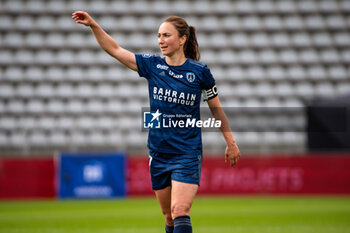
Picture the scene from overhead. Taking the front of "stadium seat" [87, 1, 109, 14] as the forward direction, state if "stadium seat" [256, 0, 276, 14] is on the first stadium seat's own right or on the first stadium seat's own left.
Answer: on the first stadium seat's own left

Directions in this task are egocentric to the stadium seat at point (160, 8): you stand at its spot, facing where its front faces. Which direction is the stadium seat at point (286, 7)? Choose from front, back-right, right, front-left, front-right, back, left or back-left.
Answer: left

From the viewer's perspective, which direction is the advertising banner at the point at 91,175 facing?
toward the camera

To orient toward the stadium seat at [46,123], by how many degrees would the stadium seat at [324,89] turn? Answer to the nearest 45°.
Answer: approximately 45° to its right

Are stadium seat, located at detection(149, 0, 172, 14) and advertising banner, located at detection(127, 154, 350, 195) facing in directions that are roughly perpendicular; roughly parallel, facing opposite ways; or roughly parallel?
roughly parallel

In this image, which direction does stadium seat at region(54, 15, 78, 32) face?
toward the camera

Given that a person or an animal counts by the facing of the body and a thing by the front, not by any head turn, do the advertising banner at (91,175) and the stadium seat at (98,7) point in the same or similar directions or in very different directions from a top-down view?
same or similar directions

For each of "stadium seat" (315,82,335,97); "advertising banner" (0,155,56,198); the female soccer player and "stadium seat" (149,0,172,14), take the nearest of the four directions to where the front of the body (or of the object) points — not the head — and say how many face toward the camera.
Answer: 4

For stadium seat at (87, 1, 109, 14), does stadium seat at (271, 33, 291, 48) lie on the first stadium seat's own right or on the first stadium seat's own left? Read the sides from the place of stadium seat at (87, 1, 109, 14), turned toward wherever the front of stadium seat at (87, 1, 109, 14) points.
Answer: on the first stadium seat's own left

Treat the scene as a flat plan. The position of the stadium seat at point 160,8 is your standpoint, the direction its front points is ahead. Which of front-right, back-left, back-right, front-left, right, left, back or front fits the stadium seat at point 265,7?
left

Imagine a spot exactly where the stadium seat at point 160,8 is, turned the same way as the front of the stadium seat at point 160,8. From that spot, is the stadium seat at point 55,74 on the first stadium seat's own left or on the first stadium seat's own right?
on the first stadium seat's own right

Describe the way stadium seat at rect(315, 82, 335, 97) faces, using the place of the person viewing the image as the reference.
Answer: facing the viewer

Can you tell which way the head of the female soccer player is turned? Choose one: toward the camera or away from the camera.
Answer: toward the camera

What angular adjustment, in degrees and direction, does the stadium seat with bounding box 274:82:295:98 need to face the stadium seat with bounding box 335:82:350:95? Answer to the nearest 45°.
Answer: approximately 135° to its left
